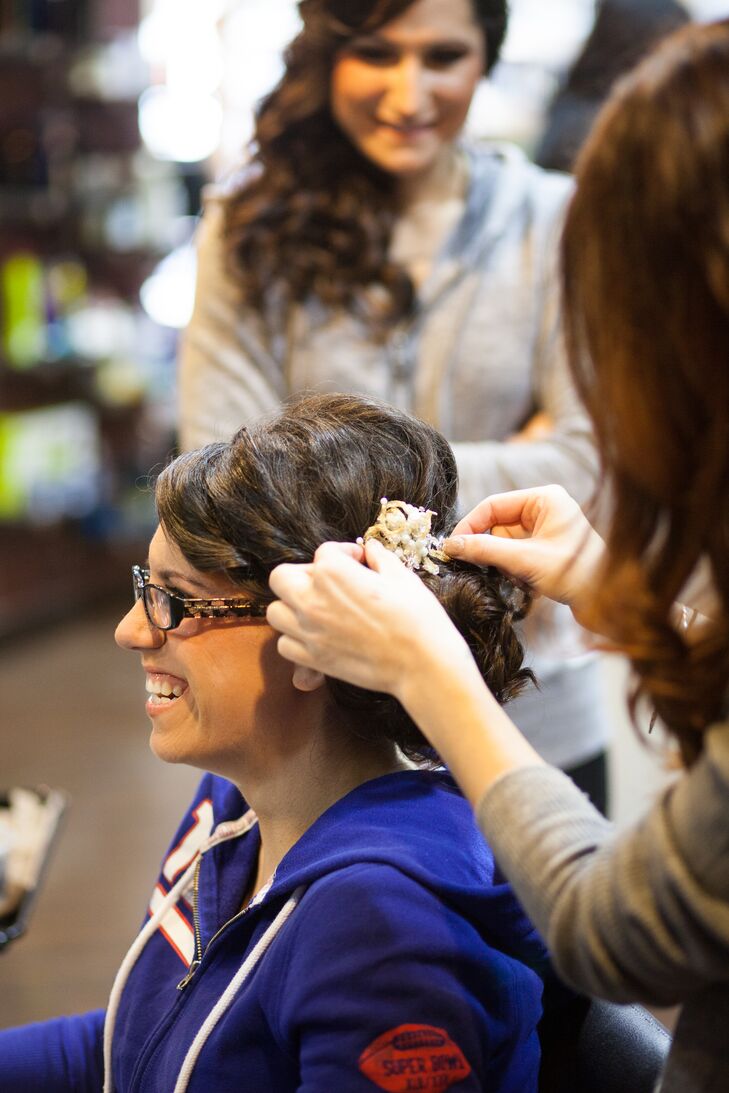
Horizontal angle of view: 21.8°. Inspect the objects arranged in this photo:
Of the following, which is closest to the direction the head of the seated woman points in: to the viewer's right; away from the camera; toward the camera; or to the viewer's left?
to the viewer's left

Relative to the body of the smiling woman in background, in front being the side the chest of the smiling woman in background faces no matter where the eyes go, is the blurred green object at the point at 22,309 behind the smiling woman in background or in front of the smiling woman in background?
behind

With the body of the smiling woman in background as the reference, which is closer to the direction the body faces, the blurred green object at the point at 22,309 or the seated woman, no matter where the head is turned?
the seated woman

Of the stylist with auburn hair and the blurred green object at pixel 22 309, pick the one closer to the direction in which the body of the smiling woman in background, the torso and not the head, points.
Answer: the stylist with auburn hair

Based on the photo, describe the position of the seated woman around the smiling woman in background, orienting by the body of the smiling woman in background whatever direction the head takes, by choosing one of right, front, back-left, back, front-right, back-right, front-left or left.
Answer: front

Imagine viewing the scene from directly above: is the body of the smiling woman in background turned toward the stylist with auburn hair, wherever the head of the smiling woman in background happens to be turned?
yes

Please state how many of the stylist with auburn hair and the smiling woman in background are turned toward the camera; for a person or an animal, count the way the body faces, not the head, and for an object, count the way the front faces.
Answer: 1

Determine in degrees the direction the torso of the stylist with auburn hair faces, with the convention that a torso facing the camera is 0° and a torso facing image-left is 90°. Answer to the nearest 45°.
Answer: approximately 135°

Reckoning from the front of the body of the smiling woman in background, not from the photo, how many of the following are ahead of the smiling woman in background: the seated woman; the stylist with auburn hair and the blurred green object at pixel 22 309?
2

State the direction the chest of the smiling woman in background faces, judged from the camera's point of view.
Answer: toward the camera
